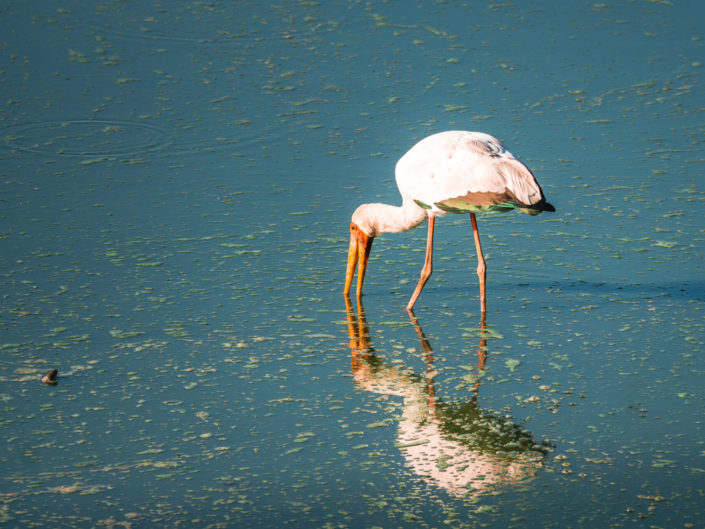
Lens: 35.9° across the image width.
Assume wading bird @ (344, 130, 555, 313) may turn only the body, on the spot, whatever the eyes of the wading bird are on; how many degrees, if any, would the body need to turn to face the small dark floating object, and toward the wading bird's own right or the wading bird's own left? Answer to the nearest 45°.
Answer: approximately 45° to the wading bird's own left

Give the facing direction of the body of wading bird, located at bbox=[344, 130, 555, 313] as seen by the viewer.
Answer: to the viewer's left
